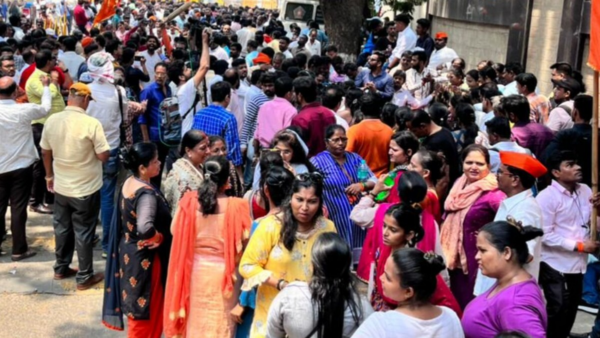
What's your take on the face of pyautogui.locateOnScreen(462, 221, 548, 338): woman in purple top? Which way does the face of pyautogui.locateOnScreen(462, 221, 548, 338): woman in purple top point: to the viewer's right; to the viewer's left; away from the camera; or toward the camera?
to the viewer's left

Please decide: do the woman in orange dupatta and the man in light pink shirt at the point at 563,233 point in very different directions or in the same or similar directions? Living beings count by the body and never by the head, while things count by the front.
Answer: very different directions

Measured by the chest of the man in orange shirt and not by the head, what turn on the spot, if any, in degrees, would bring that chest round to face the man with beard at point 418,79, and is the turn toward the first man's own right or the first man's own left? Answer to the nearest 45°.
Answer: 0° — they already face them

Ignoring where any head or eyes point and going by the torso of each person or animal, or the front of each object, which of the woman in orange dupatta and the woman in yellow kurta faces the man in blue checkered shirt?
the woman in orange dupatta

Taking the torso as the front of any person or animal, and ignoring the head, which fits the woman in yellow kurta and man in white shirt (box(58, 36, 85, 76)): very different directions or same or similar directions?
very different directions

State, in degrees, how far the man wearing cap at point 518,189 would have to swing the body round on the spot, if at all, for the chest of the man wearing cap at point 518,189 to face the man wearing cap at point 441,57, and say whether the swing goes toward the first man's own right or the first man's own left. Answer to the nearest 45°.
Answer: approximately 90° to the first man's own right

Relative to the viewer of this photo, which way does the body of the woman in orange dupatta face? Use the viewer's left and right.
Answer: facing away from the viewer

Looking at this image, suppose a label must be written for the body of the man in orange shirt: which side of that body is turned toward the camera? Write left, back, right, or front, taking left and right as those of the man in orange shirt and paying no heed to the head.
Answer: back

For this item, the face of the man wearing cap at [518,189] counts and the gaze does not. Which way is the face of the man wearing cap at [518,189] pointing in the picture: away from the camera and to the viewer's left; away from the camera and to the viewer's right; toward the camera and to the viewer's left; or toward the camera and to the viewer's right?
toward the camera and to the viewer's left

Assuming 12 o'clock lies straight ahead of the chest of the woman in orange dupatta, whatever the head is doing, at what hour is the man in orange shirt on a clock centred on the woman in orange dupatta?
The man in orange shirt is roughly at 1 o'clock from the woman in orange dupatta.

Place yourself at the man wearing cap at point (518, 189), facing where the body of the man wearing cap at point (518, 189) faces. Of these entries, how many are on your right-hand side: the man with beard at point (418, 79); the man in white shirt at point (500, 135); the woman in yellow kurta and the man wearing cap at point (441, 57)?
3

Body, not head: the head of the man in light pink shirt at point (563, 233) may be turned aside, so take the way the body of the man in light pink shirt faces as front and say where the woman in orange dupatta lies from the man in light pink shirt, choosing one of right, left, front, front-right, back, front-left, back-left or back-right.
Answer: right

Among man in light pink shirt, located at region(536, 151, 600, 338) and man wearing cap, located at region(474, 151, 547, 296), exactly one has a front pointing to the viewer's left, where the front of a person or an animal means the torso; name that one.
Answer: the man wearing cap
